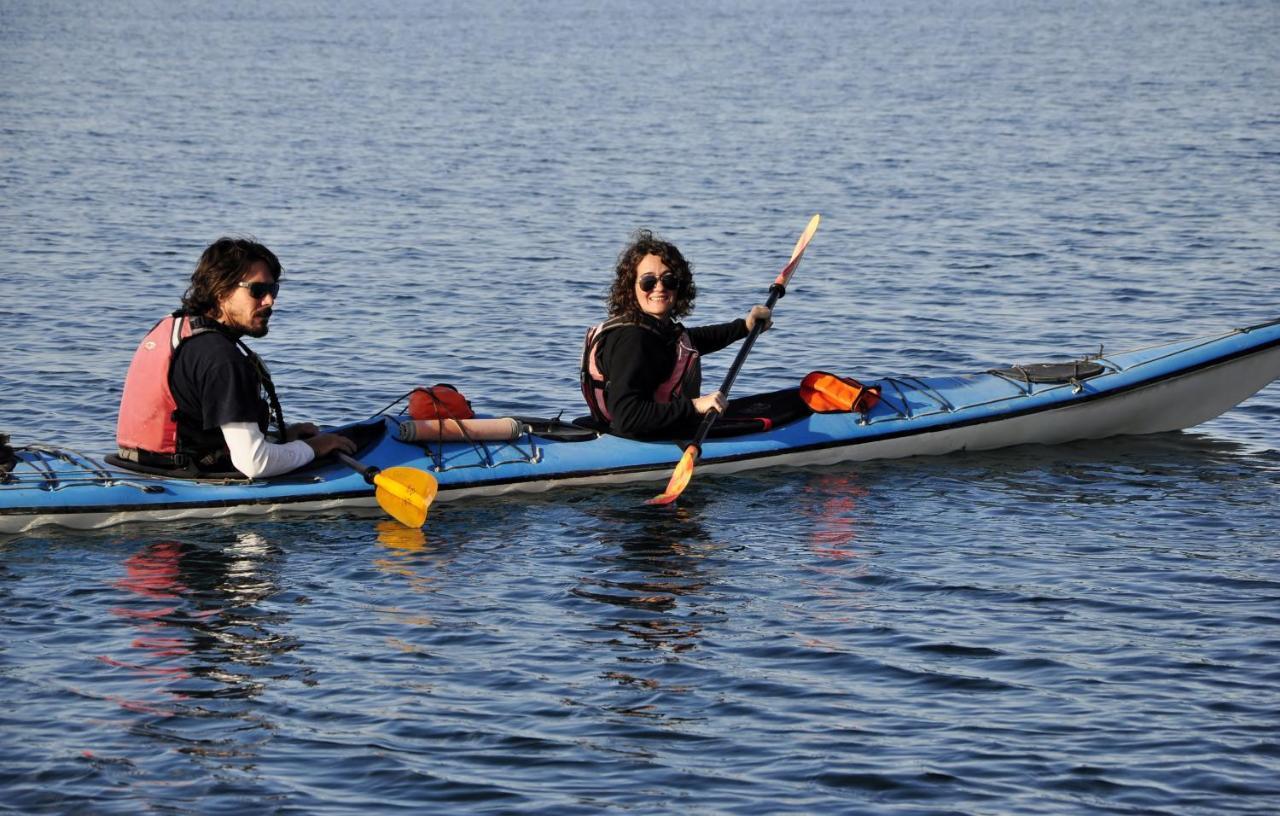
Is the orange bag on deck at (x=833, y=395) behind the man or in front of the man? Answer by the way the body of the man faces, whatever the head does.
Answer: in front

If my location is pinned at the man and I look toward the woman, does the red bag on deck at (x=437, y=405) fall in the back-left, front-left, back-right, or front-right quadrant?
front-left

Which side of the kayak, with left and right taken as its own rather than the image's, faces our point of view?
right

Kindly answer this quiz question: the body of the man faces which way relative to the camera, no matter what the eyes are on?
to the viewer's right

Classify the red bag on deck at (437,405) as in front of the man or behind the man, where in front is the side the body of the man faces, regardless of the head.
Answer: in front

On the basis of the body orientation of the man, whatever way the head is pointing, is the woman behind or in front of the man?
in front
